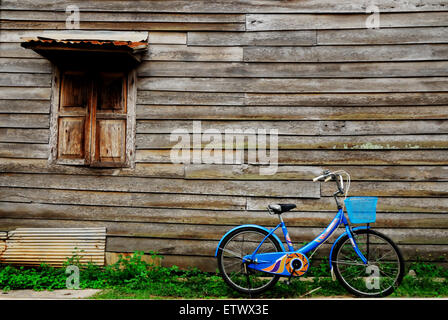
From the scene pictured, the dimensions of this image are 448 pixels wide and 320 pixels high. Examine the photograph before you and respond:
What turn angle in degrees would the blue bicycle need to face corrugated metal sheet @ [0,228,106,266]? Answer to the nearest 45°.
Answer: approximately 180°

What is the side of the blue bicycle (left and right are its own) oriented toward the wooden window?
back

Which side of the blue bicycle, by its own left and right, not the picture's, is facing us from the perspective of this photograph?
right
